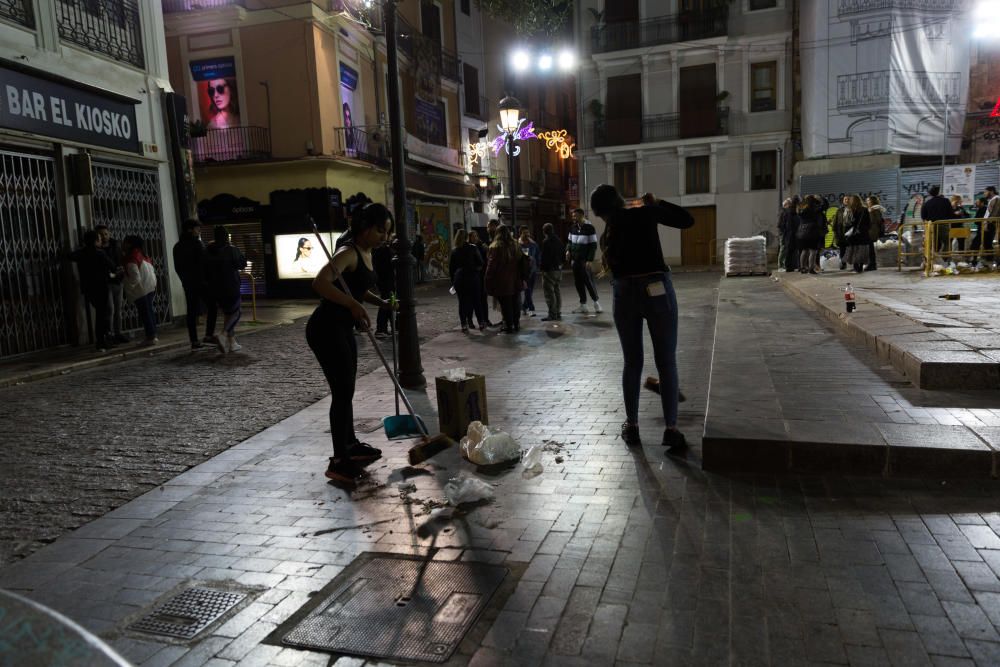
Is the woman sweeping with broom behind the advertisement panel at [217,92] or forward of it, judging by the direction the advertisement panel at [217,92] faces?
forward

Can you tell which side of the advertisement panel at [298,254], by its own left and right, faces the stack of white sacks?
left

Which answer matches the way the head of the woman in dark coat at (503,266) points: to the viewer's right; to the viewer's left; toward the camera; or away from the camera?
away from the camera

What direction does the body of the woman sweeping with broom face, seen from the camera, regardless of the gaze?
to the viewer's right

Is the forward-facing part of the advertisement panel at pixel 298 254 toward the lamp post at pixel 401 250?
yes

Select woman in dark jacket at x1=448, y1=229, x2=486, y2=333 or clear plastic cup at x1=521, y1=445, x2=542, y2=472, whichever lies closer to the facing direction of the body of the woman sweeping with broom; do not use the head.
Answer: the clear plastic cup

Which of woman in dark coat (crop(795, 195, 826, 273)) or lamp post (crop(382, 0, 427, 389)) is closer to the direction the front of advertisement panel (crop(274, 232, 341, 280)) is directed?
the lamp post

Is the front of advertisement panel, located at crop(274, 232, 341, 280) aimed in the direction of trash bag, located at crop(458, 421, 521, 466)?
yes

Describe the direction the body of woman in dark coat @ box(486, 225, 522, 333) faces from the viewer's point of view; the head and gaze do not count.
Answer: away from the camera

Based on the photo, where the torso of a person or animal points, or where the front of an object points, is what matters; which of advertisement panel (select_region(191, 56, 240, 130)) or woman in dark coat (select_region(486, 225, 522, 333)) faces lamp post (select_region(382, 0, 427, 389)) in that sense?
the advertisement panel

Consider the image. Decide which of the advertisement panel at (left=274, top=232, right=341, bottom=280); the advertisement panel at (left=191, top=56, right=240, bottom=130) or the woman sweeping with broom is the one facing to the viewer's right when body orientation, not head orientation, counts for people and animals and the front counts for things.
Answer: the woman sweeping with broom

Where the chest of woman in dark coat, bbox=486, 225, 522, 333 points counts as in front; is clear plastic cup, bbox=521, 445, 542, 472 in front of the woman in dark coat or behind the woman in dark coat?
behind

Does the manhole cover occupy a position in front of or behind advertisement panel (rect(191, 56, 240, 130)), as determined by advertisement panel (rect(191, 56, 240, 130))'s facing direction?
in front

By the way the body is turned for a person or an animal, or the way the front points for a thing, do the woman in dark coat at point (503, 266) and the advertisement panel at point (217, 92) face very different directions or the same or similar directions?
very different directions
